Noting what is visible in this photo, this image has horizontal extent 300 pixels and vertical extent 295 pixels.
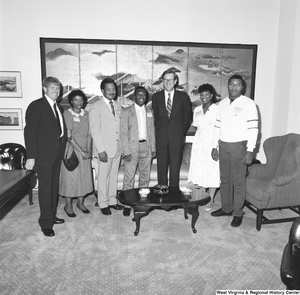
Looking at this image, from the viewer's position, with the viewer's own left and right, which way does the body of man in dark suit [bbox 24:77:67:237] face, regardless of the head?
facing the viewer and to the right of the viewer

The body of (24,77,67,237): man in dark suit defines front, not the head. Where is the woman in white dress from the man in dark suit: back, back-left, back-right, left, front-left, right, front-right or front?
front-left

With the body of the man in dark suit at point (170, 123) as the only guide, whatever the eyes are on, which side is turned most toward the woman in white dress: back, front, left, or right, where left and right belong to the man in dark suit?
left

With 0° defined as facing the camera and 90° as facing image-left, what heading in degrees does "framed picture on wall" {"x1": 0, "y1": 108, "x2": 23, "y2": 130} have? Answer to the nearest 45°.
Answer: approximately 0°

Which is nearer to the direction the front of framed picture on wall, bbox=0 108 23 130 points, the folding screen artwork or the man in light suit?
the man in light suit

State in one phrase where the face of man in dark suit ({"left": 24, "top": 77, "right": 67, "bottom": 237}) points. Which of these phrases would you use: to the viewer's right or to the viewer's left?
to the viewer's right

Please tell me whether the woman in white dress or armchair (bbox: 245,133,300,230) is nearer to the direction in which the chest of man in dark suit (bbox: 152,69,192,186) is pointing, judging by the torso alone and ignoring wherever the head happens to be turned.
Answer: the armchair

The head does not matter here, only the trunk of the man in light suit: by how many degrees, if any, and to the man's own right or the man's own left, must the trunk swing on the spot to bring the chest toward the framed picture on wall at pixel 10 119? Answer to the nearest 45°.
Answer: approximately 180°
